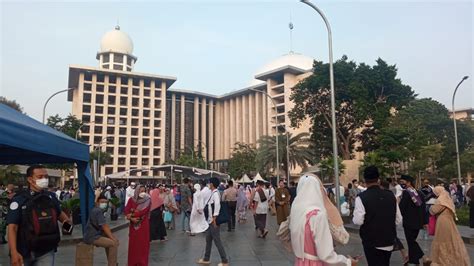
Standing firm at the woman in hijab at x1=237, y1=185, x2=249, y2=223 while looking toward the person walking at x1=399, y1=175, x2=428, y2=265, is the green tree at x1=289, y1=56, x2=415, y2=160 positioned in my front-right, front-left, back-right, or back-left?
back-left

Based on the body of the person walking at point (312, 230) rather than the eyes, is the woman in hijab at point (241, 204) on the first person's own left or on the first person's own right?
on the first person's own left

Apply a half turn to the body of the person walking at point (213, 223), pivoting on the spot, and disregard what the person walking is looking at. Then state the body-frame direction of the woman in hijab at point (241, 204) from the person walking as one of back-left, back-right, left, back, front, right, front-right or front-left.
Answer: left

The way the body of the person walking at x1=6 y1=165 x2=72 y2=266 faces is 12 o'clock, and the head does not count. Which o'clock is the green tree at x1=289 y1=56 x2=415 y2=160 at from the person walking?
The green tree is roughly at 9 o'clock from the person walking.

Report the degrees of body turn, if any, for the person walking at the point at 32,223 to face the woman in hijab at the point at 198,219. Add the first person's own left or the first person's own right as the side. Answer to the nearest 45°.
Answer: approximately 90° to the first person's own left

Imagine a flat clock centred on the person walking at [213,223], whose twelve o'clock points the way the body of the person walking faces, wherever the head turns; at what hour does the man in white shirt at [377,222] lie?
The man in white shirt is roughly at 8 o'clock from the person walking.

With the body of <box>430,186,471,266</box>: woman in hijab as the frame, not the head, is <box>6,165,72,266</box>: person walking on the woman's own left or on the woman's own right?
on the woman's own left

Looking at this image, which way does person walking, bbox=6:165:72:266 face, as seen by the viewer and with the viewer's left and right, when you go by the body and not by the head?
facing the viewer and to the right of the viewer

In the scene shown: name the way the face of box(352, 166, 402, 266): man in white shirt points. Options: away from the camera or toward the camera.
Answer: away from the camera

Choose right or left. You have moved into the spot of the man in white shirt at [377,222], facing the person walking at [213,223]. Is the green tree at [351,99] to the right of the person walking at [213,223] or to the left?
right

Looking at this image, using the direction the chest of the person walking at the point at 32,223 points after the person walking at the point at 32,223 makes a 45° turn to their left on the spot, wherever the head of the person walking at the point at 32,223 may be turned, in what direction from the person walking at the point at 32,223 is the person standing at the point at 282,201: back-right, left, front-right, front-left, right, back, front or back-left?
front-left
